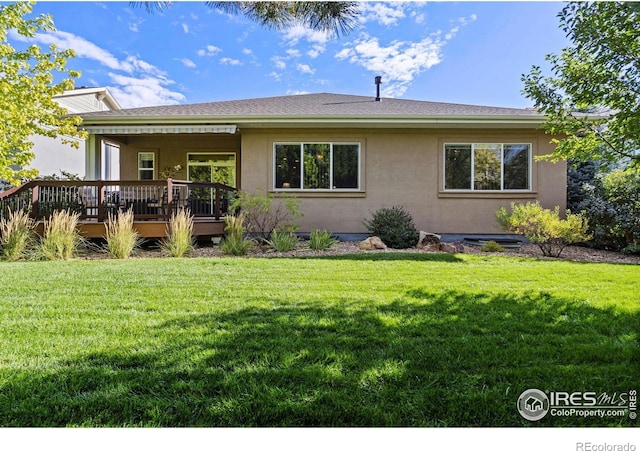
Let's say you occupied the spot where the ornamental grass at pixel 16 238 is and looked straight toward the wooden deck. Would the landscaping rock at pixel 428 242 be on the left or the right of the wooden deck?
right

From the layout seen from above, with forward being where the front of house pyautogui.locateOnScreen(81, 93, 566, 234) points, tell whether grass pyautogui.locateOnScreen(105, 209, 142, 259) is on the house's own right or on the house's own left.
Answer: on the house's own left

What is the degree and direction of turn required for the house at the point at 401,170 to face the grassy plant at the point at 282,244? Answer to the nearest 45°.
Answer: approximately 135° to its left

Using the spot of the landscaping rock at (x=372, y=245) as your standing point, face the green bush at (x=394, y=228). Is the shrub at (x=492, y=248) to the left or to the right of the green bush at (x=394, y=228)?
right

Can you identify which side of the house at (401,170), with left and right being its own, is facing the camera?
back

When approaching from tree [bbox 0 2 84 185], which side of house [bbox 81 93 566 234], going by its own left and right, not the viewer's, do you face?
left

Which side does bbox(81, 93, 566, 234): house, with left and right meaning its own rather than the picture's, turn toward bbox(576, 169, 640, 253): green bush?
right
